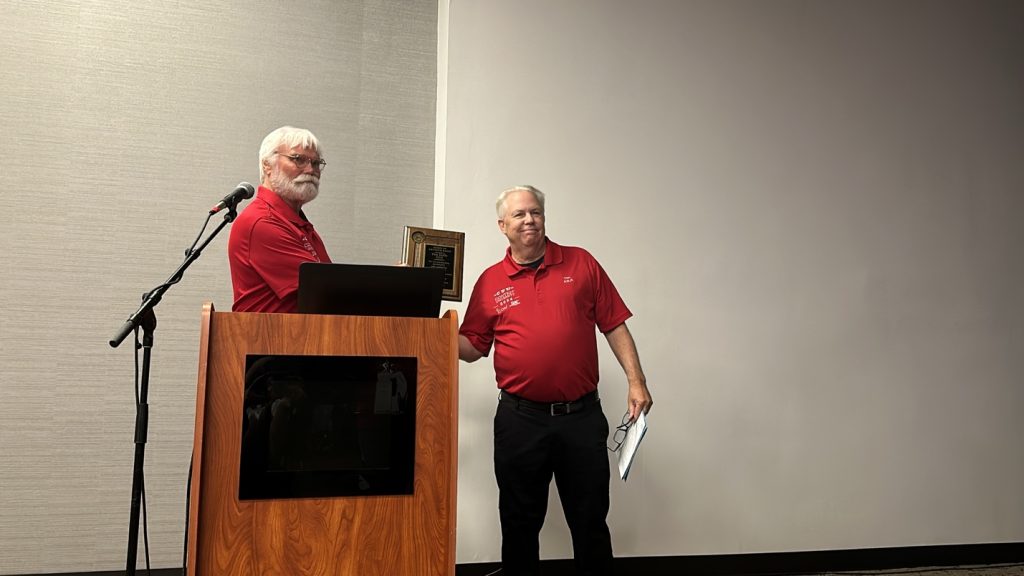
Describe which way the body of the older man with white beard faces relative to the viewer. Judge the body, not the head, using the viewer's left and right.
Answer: facing to the right of the viewer

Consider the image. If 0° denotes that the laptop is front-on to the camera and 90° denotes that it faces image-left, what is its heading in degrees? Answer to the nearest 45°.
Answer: approximately 180°

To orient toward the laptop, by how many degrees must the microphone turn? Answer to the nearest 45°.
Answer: approximately 45° to its right

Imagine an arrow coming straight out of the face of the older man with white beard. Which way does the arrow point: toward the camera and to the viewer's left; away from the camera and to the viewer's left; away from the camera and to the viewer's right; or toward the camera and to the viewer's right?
toward the camera and to the viewer's right

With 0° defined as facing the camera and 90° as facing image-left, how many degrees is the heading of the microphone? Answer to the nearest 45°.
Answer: approximately 270°

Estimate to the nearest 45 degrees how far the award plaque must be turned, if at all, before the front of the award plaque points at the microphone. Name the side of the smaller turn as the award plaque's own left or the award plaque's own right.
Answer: approximately 45° to the award plaque's own right
